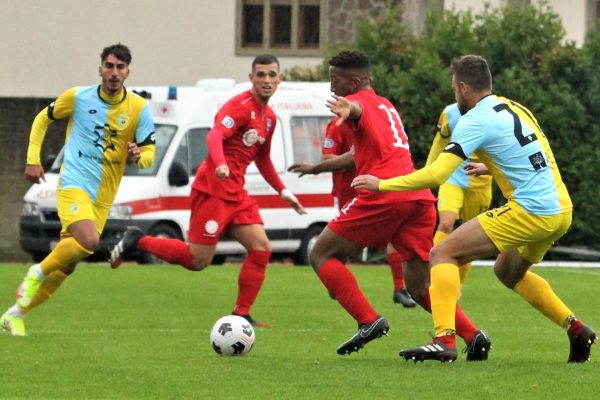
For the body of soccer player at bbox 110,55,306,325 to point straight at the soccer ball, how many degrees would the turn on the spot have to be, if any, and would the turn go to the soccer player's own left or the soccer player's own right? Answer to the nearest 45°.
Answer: approximately 45° to the soccer player's own right

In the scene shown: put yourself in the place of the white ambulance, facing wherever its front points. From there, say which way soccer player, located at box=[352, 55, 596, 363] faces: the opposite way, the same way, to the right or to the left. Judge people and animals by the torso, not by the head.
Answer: to the right

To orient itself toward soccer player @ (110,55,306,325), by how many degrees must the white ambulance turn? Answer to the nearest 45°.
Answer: approximately 45° to its left

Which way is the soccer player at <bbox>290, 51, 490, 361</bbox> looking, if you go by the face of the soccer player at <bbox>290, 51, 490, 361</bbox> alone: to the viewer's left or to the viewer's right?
to the viewer's left

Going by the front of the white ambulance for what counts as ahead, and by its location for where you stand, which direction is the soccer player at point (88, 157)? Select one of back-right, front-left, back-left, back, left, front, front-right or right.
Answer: front-left

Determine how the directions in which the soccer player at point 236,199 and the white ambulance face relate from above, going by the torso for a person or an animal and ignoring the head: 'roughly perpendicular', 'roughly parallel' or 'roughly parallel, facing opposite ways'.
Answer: roughly perpendicular

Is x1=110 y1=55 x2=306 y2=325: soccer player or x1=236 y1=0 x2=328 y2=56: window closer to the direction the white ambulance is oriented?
the soccer player

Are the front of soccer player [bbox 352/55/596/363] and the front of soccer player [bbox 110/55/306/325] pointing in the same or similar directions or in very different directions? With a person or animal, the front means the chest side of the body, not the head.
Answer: very different directions

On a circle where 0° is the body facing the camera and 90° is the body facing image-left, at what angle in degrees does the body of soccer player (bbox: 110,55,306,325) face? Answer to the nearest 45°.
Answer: approximately 315°

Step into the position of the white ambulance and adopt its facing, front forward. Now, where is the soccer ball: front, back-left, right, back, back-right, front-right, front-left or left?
front-left

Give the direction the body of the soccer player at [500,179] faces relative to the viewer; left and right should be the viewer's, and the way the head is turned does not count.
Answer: facing away from the viewer and to the left of the viewer
